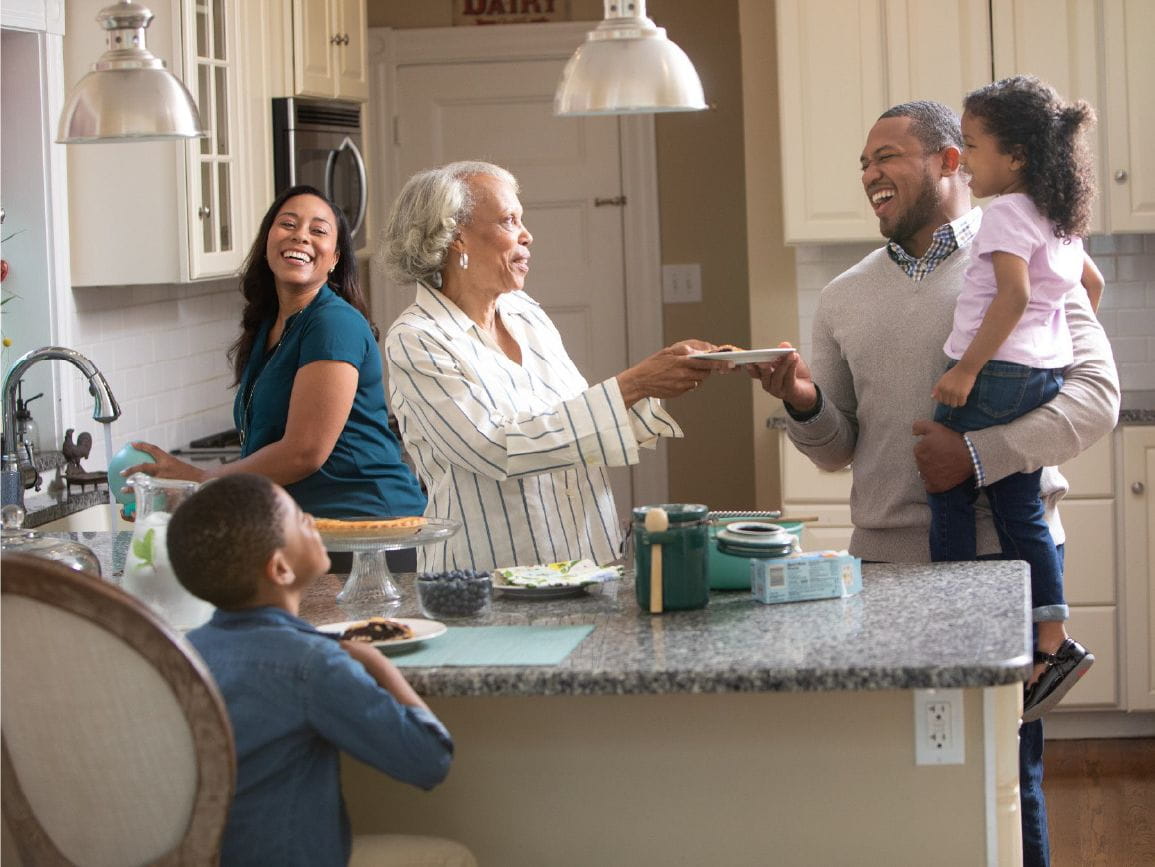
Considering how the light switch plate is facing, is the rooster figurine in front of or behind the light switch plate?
in front

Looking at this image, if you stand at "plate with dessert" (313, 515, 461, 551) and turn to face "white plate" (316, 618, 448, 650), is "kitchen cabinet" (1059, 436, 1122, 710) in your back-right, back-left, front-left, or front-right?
back-left

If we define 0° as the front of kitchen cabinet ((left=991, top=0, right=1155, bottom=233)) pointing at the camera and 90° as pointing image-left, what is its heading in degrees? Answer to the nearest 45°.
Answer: approximately 0°

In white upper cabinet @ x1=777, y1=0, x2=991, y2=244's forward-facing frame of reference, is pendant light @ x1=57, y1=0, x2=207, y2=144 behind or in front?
in front

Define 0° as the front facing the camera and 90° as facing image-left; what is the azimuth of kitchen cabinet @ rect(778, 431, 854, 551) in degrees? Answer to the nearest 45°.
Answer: approximately 0°

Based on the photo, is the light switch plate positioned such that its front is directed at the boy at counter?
yes

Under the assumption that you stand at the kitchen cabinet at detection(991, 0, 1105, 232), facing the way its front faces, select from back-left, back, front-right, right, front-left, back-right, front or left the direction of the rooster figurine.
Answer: front-right

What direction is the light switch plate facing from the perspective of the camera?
toward the camera

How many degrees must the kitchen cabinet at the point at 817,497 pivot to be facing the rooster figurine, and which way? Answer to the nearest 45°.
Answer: approximately 45° to its right

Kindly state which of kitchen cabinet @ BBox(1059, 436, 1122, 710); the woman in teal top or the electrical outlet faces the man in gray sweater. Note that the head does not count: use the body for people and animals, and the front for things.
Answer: the kitchen cabinet

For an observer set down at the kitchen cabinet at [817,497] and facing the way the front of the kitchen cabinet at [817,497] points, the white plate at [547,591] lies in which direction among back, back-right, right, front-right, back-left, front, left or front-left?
front

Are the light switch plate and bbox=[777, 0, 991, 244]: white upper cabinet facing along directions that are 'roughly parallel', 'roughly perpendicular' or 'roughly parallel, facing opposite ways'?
roughly parallel

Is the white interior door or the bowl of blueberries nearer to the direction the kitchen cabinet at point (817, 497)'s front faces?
the bowl of blueberries

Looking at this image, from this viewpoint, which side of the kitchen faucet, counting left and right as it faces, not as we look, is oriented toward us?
right

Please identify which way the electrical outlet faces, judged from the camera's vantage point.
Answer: facing the viewer

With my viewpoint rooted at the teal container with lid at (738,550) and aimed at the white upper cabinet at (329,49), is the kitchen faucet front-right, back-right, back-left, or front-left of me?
front-left

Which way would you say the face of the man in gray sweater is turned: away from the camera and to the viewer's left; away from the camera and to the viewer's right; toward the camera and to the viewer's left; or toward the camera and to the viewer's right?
toward the camera and to the viewer's left
